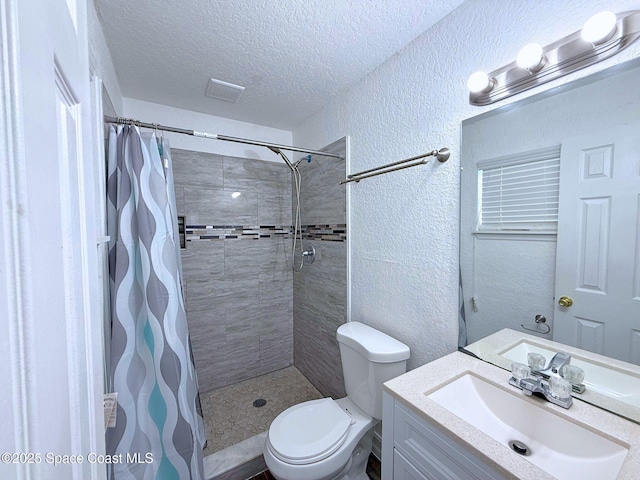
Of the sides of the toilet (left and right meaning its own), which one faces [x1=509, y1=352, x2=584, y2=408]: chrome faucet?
left

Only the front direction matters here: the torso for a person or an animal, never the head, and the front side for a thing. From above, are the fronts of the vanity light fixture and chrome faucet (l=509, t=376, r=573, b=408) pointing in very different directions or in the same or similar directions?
same or similar directions

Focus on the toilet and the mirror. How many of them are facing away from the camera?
0

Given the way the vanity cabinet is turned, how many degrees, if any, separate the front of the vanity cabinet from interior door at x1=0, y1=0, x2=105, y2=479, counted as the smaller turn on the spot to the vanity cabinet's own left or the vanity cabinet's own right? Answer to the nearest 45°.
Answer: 0° — it already faces it

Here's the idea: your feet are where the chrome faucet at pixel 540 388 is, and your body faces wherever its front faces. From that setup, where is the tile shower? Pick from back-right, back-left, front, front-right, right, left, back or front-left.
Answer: front-right

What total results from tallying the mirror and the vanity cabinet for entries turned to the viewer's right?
0

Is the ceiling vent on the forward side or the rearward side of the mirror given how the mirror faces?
on the forward side

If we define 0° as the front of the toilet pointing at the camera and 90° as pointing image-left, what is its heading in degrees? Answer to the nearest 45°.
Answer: approximately 45°

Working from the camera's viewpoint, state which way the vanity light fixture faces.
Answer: facing the viewer and to the left of the viewer

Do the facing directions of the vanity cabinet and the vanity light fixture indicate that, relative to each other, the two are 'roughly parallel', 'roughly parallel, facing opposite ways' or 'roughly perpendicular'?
roughly parallel
